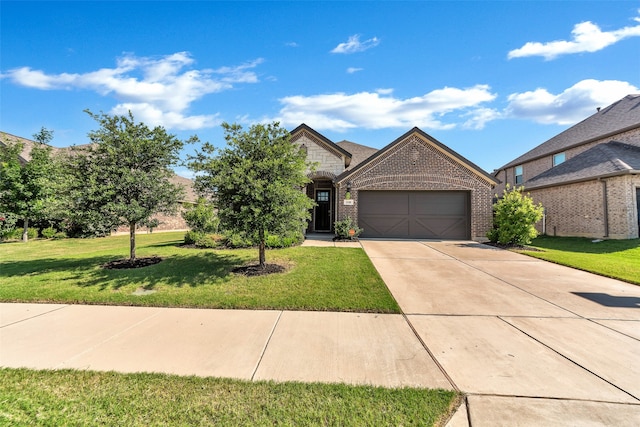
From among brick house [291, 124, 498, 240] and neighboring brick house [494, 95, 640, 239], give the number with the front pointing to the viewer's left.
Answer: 0

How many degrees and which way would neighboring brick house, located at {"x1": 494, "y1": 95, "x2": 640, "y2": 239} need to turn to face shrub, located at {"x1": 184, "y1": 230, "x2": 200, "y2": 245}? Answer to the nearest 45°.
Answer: approximately 90° to its right

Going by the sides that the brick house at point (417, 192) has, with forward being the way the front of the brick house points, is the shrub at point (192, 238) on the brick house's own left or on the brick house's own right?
on the brick house's own right

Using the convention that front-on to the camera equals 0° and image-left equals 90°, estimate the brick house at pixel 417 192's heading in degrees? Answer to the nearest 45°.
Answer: approximately 0°

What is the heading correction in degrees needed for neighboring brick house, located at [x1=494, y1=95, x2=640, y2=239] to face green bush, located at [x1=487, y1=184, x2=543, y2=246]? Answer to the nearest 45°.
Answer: approximately 45° to its right

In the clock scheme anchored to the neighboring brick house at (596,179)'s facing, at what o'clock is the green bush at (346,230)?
The green bush is roughly at 3 o'clock from the neighboring brick house.

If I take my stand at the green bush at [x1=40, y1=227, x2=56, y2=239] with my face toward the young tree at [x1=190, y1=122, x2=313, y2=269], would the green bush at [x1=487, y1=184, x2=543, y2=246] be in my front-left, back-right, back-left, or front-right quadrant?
front-left

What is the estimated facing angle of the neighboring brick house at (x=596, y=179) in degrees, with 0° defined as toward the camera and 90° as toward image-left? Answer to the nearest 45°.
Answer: approximately 315°

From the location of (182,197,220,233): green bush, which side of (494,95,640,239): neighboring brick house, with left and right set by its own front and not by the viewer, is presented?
right
